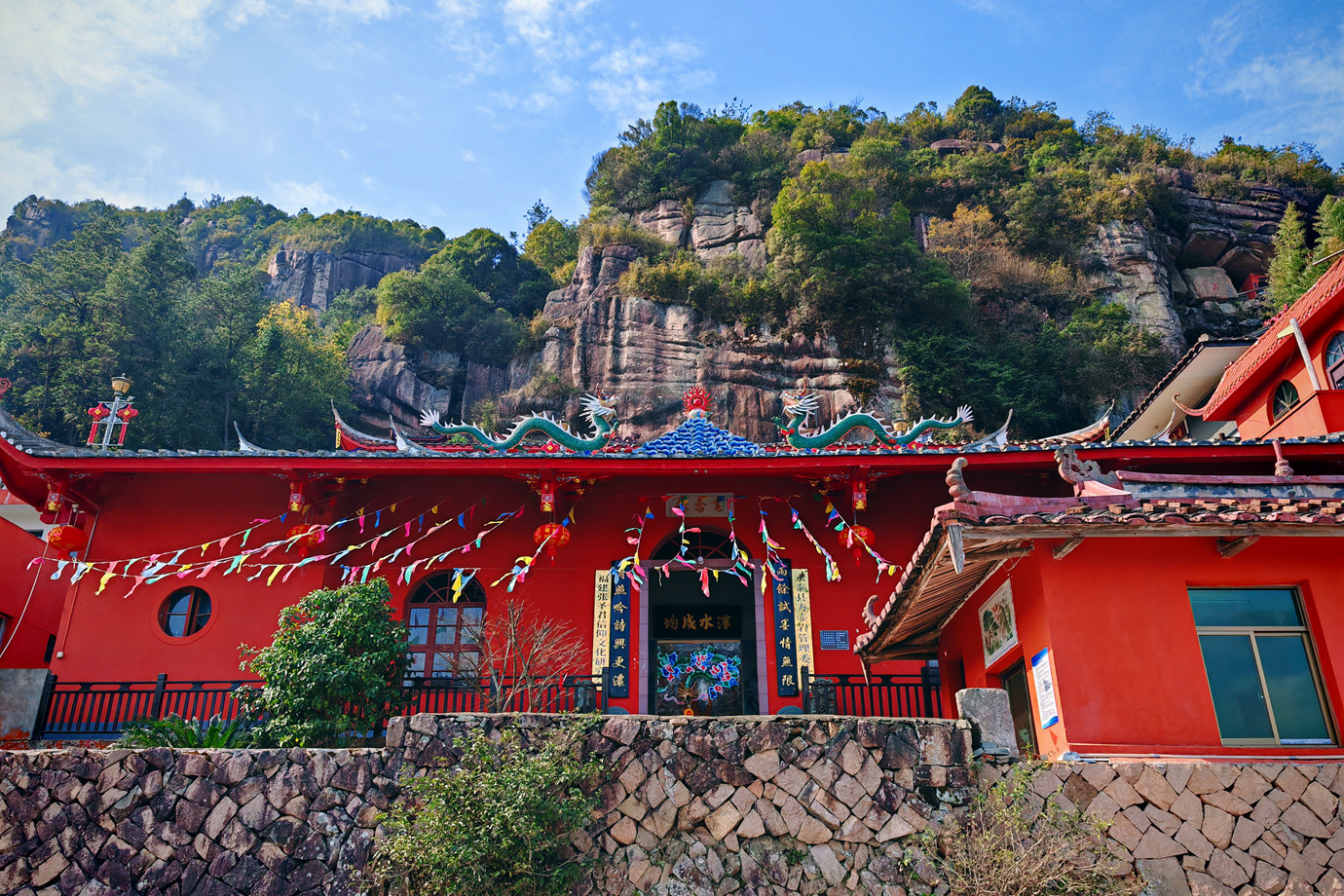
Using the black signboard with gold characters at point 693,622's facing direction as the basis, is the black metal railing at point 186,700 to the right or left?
on its right

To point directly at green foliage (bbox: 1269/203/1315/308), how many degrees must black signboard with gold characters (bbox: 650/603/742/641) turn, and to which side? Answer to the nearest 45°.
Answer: approximately 135° to its left

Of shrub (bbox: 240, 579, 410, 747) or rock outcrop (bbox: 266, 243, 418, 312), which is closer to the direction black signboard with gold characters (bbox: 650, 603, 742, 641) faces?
the shrub

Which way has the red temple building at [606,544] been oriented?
toward the camera

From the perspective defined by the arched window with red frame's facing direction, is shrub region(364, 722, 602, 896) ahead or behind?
ahead

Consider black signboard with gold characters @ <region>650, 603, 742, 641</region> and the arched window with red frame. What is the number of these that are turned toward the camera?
2

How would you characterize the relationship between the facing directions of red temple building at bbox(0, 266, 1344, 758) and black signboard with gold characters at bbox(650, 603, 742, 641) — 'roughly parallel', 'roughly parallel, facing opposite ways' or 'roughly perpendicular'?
roughly parallel

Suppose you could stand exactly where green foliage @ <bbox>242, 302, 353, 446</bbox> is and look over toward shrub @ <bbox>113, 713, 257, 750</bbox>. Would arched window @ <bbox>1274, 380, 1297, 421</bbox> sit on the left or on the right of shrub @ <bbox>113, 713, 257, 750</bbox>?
left

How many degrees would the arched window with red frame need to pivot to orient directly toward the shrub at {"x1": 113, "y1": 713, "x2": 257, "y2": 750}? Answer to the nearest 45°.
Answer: approximately 45° to its right

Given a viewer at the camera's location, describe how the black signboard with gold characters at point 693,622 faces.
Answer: facing the viewer

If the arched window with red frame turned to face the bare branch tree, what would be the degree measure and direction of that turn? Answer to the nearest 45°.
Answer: approximately 45° to its left

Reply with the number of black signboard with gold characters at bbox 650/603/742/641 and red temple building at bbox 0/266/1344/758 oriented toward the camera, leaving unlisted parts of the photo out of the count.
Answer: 2

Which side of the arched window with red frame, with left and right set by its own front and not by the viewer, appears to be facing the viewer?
front

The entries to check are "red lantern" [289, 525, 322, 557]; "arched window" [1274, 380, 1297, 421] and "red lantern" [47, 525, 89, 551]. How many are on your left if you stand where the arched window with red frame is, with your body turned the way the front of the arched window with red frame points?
1
